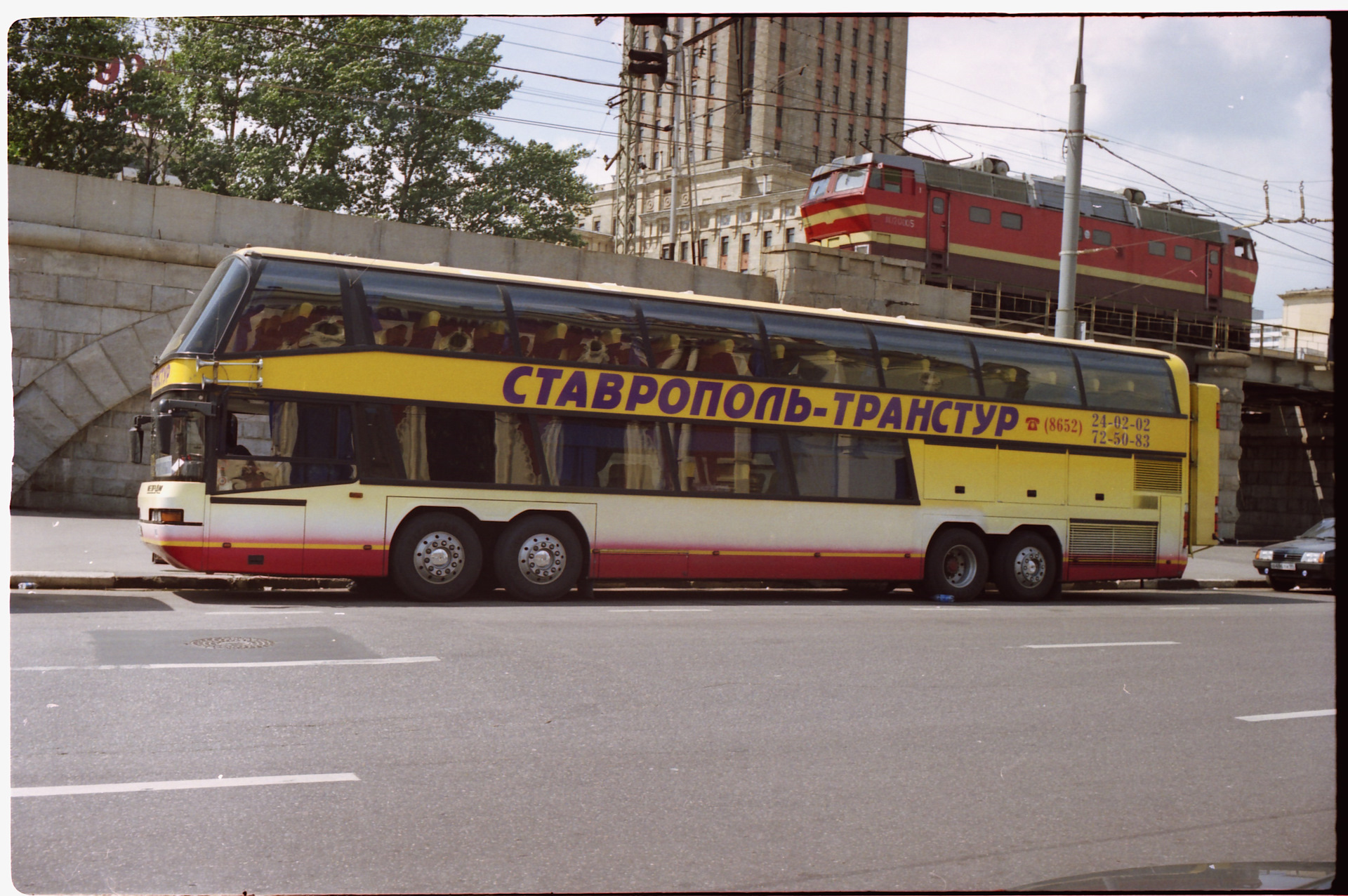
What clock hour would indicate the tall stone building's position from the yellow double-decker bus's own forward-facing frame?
The tall stone building is roughly at 3 o'clock from the yellow double-decker bus.

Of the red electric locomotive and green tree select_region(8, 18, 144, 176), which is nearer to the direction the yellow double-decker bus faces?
the green tree

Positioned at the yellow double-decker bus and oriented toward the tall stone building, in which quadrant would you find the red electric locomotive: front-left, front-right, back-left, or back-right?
front-right

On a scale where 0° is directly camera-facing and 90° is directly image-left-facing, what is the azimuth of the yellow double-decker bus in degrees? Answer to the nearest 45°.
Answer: approximately 90°
